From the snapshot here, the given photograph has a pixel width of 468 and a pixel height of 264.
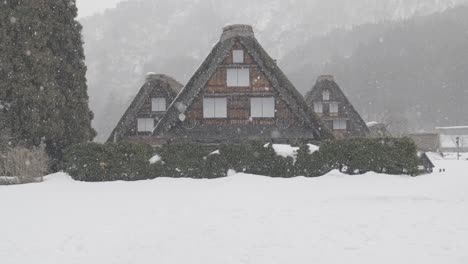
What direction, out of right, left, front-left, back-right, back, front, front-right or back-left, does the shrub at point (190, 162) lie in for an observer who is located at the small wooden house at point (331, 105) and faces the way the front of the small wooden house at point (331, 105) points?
front

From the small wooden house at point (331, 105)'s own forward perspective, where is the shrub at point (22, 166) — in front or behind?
in front

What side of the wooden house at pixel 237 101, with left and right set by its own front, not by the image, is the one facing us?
front

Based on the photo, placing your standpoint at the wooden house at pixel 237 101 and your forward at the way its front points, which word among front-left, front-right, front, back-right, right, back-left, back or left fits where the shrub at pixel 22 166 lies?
front-right

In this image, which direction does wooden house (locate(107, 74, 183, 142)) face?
toward the camera

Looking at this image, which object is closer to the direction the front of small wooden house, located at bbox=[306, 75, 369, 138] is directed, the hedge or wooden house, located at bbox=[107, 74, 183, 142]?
the hedge

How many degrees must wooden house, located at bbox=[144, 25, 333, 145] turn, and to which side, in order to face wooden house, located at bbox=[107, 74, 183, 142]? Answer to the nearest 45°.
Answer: approximately 135° to its right

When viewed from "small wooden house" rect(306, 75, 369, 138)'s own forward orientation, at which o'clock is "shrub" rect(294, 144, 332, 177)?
The shrub is roughly at 12 o'clock from the small wooden house.

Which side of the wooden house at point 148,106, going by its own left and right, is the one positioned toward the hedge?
front

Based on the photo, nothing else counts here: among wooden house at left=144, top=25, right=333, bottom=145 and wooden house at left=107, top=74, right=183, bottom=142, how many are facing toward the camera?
2

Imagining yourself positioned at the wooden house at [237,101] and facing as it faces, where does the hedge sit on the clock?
The hedge is roughly at 12 o'clock from the wooden house.
